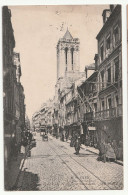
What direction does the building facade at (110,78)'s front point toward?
to the viewer's left

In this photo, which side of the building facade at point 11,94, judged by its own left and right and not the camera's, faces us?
right

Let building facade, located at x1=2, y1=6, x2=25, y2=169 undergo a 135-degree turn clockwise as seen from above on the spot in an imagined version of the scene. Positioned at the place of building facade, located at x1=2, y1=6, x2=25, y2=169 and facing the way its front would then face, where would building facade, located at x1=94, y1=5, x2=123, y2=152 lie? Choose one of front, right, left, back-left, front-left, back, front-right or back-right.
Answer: back-left

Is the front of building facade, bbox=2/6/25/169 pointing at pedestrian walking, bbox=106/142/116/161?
yes

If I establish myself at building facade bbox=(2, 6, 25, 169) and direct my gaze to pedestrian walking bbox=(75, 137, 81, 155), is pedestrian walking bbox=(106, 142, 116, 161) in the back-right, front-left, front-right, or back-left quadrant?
front-right

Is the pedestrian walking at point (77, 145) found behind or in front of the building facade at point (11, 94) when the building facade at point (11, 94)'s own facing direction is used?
in front
